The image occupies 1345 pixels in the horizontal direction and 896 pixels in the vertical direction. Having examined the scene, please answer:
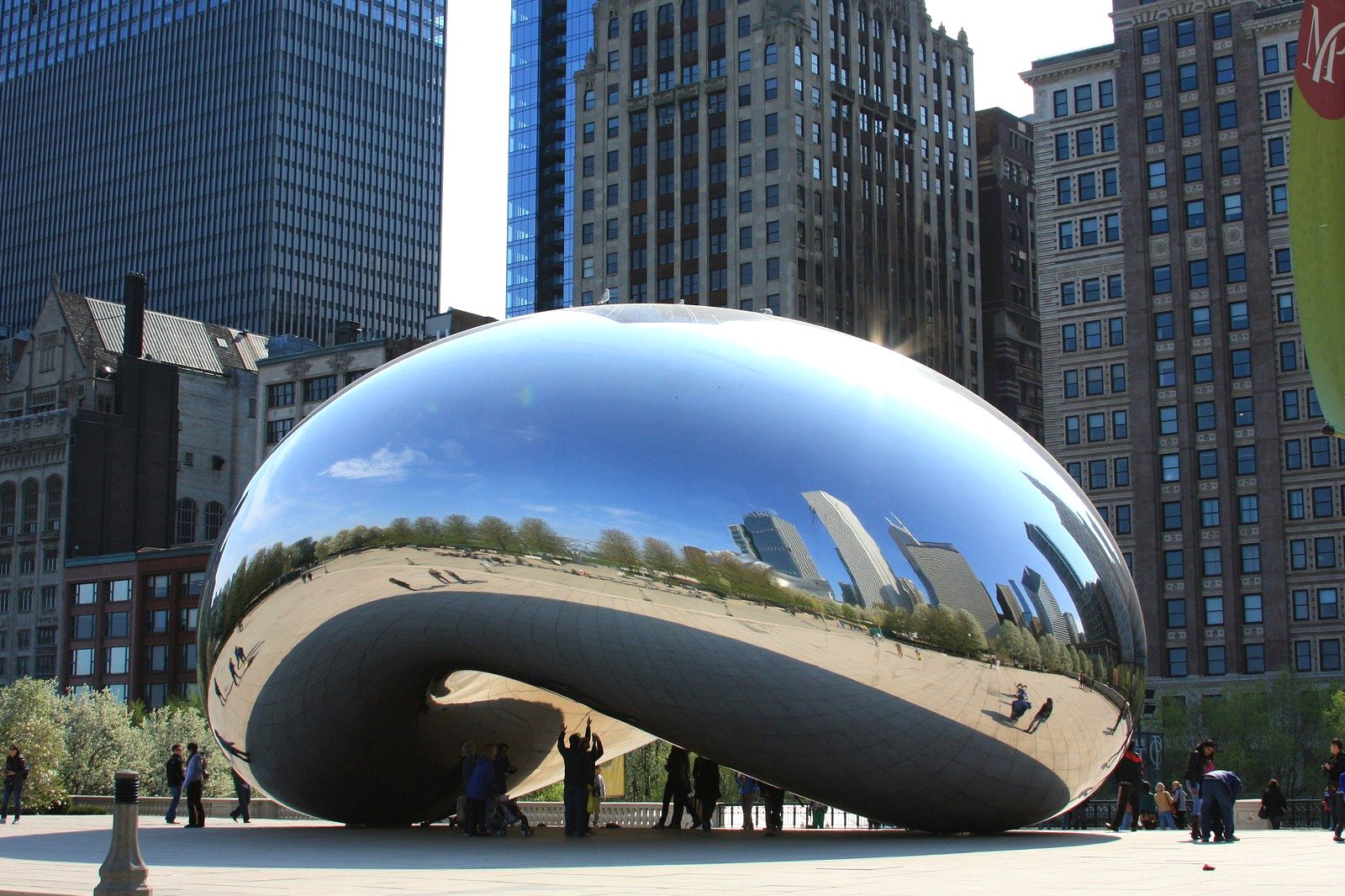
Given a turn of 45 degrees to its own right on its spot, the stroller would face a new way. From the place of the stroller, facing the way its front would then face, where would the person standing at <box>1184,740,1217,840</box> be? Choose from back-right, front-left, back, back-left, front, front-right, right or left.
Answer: front-left

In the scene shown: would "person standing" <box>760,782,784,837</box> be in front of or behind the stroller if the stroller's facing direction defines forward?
in front

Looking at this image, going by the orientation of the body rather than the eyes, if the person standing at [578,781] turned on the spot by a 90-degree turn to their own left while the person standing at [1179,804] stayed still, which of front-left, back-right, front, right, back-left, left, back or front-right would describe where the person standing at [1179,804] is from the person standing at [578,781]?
back-right

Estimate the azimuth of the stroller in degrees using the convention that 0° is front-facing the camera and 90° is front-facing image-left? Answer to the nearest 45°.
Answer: approximately 270°

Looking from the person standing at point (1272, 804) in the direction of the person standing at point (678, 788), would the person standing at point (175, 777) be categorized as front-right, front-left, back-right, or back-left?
front-right

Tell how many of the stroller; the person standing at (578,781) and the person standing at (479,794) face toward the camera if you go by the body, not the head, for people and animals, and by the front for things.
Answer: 0

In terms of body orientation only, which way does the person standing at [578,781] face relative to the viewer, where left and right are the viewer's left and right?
facing away from the viewer

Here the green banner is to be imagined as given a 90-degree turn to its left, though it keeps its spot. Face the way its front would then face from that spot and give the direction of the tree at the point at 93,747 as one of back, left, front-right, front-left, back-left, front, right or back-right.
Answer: back-left

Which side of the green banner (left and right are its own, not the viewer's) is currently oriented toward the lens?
front

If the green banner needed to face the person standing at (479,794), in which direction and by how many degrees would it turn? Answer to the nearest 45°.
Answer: approximately 135° to its right

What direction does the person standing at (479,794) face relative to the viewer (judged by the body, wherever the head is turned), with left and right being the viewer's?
facing to the right of the viewer
